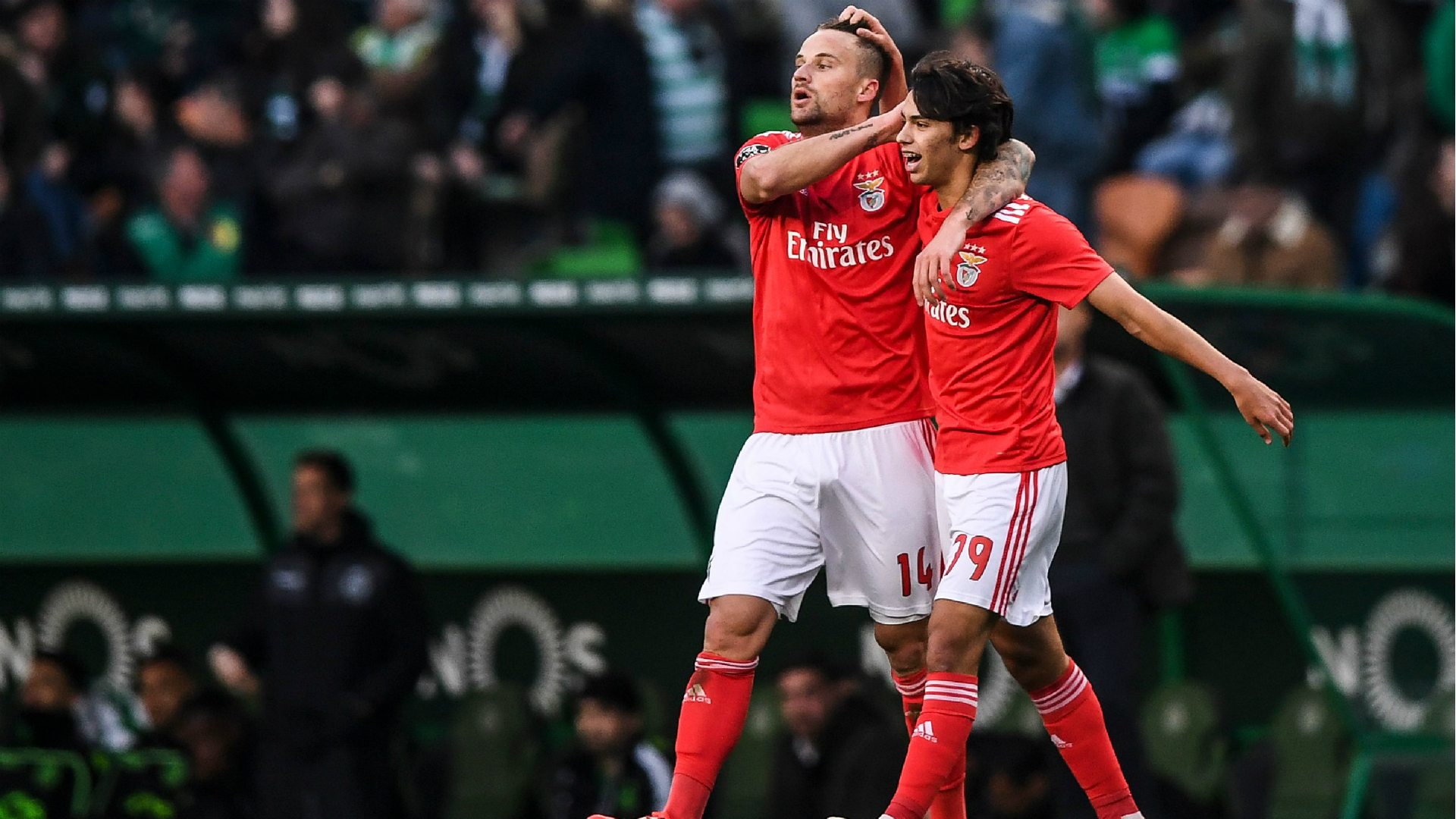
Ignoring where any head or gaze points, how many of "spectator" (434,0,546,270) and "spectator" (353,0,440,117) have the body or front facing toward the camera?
2

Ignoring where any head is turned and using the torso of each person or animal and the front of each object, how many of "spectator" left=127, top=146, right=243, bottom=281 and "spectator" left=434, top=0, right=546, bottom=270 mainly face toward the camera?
2

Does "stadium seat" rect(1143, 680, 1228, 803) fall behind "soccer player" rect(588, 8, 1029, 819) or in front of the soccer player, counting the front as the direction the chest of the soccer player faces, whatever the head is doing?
behind

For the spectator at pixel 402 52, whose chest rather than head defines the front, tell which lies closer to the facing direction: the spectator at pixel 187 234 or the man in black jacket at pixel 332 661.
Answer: the man in black jacket

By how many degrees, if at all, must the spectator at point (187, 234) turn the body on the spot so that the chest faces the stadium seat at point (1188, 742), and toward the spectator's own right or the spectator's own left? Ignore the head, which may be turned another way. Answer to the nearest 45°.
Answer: approximately 45° to the spectator's own left

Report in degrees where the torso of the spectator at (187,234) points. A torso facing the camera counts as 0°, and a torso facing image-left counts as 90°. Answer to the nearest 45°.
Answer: approximately 0°

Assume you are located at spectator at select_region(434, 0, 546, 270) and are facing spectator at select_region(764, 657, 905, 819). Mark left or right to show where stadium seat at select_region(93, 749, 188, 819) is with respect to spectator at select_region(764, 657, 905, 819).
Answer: right

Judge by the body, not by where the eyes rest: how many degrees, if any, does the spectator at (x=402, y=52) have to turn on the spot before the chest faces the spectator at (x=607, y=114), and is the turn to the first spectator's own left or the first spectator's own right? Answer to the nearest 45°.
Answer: approximately 45° to the first spectator's own left

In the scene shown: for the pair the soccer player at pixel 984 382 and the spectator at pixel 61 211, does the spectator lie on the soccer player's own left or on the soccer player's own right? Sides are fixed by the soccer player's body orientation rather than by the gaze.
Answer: on the soccer player's own right

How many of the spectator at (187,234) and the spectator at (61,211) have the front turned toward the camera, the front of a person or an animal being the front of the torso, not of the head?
2
